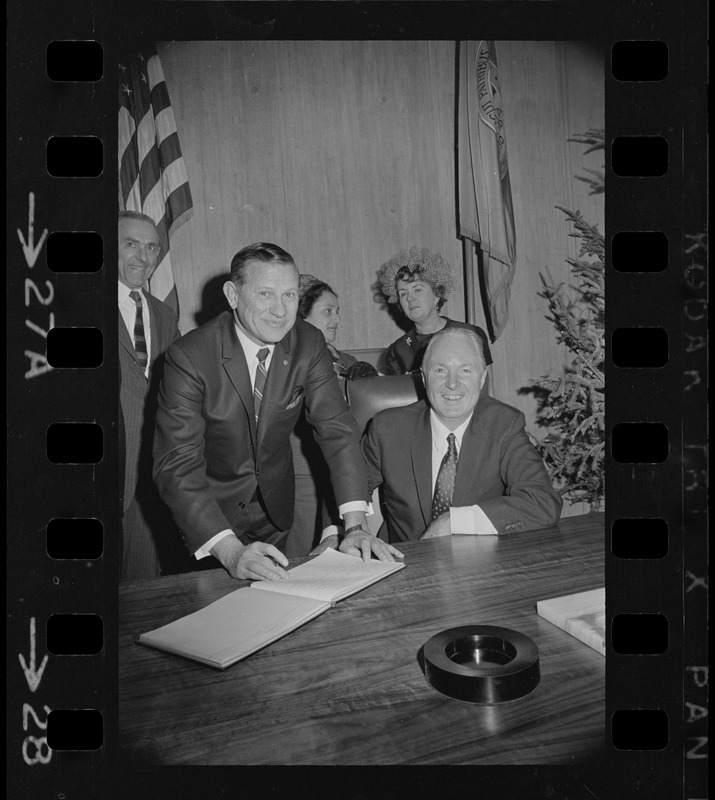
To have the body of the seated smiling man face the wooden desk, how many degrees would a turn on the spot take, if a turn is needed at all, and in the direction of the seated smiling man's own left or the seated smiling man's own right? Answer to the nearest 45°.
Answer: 0° — they already face it

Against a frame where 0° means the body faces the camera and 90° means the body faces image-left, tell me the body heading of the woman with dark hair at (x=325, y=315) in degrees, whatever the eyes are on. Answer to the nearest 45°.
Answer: approximately 315°

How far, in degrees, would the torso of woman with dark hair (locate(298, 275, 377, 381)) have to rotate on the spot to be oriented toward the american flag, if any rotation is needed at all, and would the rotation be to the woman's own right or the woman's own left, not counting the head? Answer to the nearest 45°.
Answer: approximately 90° to the woman's own right

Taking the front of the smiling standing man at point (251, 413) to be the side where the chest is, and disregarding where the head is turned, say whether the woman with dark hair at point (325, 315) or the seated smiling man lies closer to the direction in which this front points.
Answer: the seated smiling man

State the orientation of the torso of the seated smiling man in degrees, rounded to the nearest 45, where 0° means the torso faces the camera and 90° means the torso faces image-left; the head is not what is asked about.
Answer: approximately 0°
